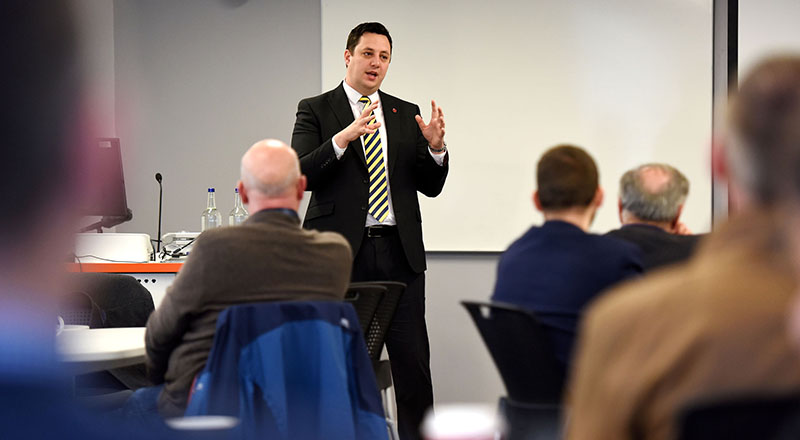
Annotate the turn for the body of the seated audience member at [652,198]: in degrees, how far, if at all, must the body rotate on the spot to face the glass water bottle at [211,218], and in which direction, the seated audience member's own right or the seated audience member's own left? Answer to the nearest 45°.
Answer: approximately 45° to the seated audience member's own left

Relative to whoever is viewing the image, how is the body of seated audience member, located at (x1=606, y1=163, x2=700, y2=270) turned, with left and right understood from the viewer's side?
facing away from the viewer

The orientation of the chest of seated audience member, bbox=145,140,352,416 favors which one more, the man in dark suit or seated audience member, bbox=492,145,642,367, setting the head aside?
the man in dark suit

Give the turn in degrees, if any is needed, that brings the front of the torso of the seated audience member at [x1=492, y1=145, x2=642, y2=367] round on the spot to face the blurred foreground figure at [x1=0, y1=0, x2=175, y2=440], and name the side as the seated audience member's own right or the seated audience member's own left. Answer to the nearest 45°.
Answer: approximately 180°

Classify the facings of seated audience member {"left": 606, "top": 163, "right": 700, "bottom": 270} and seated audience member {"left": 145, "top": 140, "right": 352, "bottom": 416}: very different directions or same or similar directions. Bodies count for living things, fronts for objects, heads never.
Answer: same or similar directions

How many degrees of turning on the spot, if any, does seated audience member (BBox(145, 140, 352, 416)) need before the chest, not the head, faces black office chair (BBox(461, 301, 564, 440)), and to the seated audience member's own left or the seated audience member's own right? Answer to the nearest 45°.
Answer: approximately 90° to the seated audience member's own right

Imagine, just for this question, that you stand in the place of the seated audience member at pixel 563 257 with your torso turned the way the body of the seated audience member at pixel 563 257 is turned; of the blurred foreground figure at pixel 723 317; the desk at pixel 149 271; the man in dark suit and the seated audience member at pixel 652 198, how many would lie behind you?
1

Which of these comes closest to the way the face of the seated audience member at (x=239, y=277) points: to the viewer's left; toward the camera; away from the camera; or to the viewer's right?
away from the camera

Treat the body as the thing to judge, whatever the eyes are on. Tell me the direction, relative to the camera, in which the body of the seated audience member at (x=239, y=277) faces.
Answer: away from the camera

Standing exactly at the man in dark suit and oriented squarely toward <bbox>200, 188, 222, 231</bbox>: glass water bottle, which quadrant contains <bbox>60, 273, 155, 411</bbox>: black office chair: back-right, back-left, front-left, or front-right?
front-left

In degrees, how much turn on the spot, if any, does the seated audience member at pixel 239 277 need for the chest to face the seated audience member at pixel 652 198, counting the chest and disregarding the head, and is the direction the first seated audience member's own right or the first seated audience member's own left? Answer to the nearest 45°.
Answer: approximately 90° to the first seated audience member's own right

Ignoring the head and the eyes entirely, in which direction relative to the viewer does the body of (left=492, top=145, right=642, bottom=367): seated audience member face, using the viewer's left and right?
facing away from the viewer

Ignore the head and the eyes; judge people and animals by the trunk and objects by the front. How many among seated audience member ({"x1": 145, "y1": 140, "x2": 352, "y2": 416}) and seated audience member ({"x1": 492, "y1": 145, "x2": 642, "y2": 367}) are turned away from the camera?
2

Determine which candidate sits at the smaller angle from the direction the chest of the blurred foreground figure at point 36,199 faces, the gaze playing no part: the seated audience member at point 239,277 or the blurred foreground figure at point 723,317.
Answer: the seated audience member

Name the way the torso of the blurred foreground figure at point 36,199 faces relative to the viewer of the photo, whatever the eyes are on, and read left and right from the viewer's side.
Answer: facing away from the viewer

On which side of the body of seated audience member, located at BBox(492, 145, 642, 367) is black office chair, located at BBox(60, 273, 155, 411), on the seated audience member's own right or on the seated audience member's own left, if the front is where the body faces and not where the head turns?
on the seated audience member's own left
